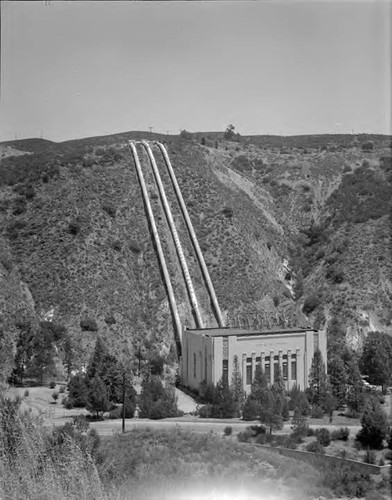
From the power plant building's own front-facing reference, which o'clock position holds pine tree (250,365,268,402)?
The pine tree is roughly at 1 o'clock from the power plant building.

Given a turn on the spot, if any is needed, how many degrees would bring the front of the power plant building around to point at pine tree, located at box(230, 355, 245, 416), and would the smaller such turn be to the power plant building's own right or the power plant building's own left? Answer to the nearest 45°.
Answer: approximately 45° to the power plant building's own right

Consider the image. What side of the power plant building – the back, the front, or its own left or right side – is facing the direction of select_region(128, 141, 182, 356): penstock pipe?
back

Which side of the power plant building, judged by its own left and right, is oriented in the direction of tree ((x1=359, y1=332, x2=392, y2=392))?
left

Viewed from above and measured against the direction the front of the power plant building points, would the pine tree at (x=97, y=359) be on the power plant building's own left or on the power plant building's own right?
on the power plant building's own right

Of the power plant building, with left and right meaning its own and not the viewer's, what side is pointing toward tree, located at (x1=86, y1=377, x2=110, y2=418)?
right

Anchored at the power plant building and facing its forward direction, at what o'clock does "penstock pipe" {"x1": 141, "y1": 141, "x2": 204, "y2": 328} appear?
The penstock pipe is roughly at 7 o'clock from the power plant building.

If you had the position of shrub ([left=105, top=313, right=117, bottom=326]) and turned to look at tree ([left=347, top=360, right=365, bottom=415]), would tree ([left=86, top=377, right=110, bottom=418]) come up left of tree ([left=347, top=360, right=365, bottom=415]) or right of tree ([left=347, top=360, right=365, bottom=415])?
right

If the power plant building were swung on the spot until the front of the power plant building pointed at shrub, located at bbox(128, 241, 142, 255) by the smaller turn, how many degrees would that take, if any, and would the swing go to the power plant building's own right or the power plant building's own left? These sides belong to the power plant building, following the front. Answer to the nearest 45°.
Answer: approximately 180°

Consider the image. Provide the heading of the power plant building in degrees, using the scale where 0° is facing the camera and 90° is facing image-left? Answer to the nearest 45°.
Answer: approximately 315°

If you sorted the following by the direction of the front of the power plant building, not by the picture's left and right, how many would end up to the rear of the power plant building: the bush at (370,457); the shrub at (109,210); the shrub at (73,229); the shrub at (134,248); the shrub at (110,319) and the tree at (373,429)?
4

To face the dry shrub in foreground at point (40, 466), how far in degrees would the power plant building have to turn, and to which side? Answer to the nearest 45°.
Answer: approximately 45° to its right

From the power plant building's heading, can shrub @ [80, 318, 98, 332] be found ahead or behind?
behind

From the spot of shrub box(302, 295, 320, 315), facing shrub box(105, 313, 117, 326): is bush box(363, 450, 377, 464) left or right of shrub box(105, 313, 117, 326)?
left

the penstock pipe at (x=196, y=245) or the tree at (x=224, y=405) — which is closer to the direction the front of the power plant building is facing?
the tree
